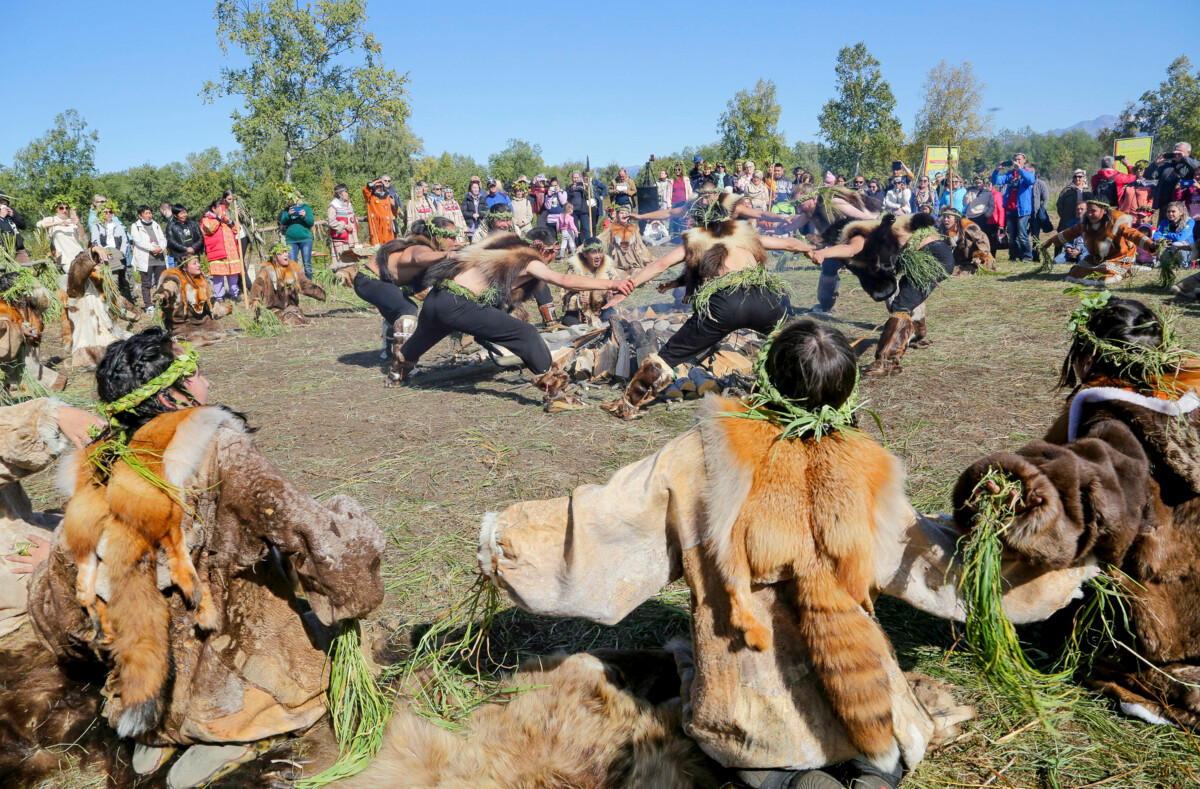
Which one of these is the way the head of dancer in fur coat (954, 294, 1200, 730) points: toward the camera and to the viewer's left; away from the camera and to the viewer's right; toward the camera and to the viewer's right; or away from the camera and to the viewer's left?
away from the camera and to the viewer's left

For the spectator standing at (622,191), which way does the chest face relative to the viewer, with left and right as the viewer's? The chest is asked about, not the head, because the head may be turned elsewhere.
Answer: facing the viewer

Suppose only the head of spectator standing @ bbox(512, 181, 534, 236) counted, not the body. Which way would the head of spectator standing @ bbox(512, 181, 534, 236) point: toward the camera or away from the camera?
toward the camera

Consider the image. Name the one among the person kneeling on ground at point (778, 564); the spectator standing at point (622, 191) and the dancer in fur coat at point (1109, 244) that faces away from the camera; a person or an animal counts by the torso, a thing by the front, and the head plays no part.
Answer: the person kneeling on ground

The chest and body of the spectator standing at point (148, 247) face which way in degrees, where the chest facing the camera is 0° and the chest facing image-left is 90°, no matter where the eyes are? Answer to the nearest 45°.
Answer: approximately 315°

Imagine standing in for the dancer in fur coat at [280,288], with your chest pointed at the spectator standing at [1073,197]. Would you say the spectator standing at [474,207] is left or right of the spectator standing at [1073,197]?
left

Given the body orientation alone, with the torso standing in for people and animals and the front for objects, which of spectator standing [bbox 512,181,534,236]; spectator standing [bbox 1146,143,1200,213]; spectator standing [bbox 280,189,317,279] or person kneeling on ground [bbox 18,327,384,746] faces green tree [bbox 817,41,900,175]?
the person kneeling on ground

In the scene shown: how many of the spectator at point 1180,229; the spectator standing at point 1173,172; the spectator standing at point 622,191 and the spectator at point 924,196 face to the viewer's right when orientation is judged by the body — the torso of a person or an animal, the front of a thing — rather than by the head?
0

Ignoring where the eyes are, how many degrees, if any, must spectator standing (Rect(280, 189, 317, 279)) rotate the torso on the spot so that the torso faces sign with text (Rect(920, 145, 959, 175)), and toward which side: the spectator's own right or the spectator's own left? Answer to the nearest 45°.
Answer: approximately 90° to the spectator's own left

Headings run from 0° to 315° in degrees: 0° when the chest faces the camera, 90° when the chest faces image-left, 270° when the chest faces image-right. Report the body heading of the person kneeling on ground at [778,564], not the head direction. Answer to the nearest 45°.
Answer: approximately 180°

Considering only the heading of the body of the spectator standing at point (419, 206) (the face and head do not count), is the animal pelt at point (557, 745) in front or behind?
in front

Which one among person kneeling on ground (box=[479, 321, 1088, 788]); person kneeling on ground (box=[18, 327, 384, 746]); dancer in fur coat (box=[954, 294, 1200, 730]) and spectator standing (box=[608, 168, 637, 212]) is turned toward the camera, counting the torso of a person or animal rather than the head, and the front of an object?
the spectator standing

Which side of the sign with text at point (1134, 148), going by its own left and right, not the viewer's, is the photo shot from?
front

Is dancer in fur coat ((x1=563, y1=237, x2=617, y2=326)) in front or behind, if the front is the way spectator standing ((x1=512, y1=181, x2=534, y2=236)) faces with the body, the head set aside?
in front

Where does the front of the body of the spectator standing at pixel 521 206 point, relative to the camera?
toward the camera

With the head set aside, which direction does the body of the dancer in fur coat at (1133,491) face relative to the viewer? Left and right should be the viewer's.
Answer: facing away from the viewer and to the left of the viewer
